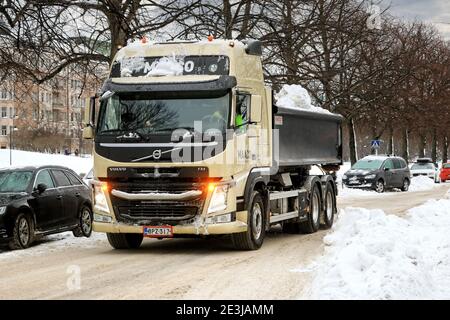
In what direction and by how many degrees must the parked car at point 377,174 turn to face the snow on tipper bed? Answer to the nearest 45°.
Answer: approximately 45° to its left

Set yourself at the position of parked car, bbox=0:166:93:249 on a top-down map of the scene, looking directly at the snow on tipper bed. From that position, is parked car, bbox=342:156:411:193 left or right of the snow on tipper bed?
left

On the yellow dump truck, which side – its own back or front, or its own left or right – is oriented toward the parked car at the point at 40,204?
right

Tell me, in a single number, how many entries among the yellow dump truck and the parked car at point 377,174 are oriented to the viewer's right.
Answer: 0

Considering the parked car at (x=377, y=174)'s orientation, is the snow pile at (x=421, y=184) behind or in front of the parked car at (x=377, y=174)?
behind

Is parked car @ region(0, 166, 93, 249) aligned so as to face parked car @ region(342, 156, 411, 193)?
no

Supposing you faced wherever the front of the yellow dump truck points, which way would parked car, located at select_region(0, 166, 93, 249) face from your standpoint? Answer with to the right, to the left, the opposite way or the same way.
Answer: the same way

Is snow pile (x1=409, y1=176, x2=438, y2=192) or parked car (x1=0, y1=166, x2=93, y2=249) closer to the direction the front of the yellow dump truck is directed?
the parked car

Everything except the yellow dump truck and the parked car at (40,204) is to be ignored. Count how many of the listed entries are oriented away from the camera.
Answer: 0

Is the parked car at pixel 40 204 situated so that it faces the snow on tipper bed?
no

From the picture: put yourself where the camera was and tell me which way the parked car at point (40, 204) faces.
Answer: facing the viewer and to the left of the viewer
